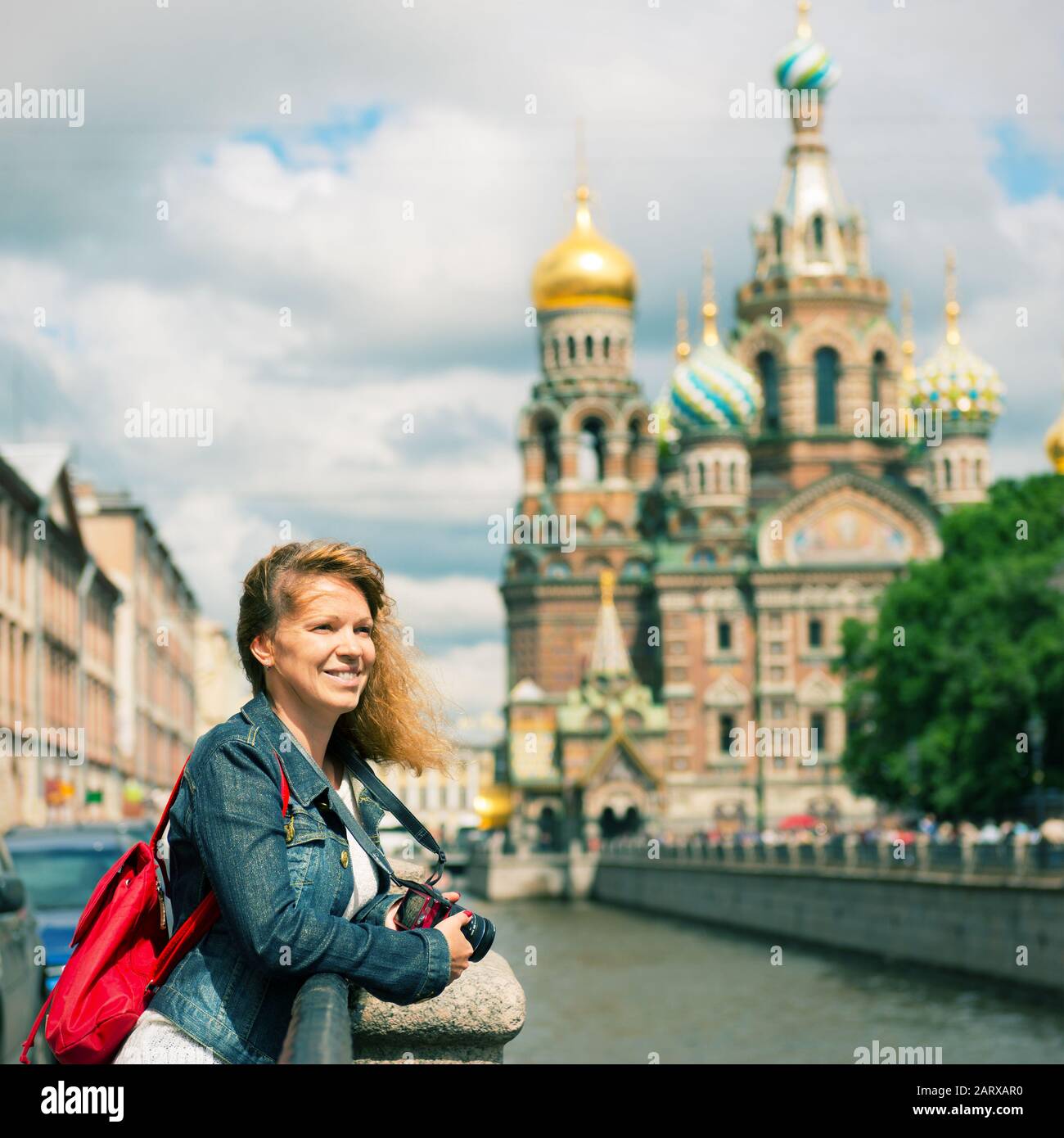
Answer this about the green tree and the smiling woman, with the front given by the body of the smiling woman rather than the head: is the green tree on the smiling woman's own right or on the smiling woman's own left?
on the smiling woman's own left

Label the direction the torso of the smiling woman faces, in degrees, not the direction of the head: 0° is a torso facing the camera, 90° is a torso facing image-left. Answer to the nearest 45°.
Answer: approximately 315°

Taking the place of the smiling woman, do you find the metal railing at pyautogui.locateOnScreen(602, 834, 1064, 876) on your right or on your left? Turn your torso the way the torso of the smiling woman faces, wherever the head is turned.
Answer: on your left

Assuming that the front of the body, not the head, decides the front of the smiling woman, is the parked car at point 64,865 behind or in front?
behind

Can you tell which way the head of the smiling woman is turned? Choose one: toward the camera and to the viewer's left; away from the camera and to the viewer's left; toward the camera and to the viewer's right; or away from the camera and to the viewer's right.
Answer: toward the camera and to the viewer's right
